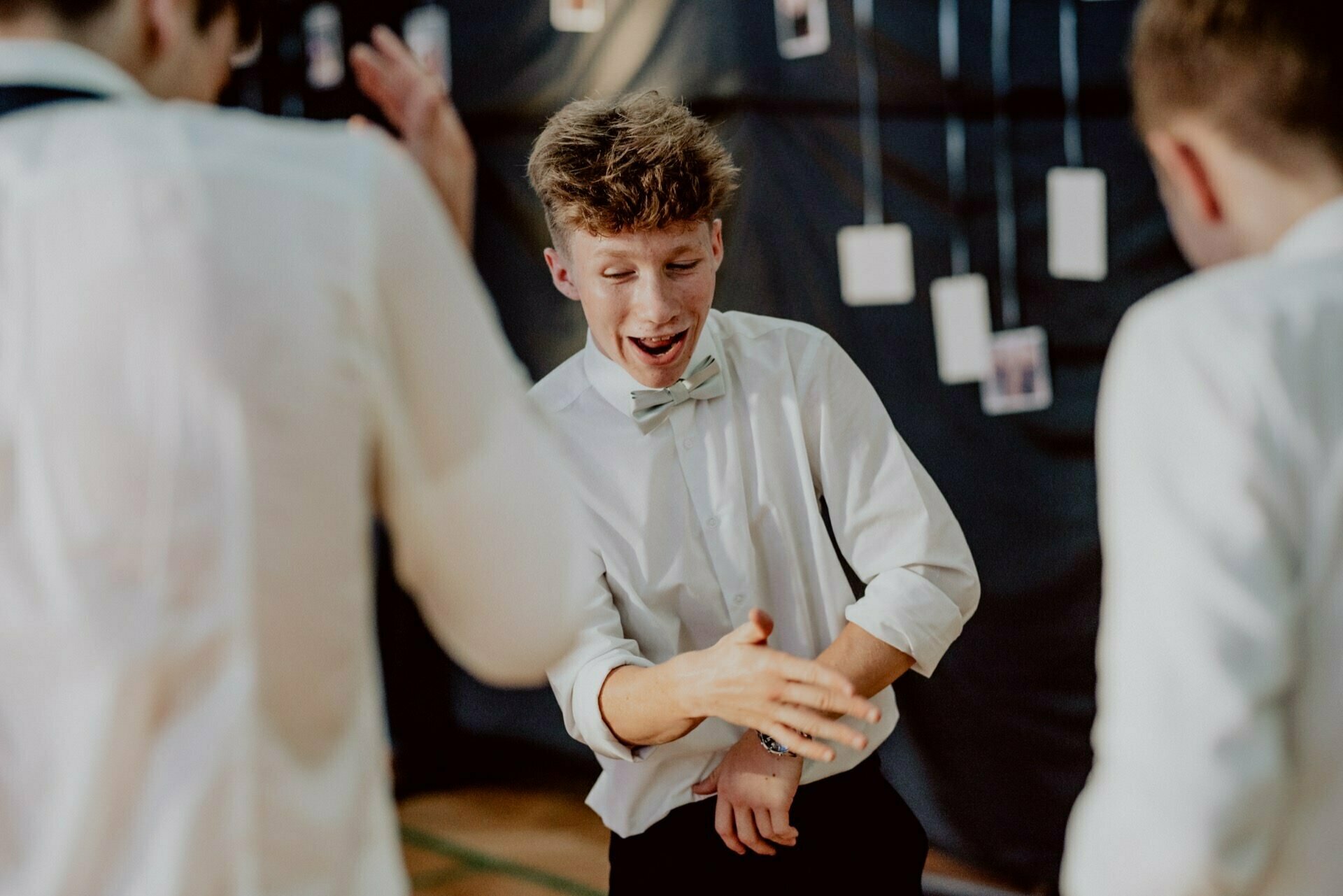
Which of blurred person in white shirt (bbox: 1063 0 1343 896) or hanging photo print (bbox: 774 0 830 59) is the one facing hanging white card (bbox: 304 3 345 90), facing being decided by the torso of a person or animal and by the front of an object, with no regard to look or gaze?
the blurred person in white shirt

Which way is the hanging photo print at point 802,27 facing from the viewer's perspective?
toward the camera

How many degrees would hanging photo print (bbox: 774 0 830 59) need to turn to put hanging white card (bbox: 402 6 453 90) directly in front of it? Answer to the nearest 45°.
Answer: approximately 135° to its right

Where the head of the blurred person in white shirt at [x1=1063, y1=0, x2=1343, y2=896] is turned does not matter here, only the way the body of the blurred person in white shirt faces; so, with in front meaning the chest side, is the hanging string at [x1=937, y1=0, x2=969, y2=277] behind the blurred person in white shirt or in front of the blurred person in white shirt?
in front

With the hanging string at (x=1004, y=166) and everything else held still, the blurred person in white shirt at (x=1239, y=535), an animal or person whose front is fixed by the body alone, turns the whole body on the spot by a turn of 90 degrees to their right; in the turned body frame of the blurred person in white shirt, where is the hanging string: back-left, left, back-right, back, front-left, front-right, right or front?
front-left

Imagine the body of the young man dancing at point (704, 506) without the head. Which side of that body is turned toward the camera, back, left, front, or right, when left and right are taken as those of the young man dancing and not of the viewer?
front

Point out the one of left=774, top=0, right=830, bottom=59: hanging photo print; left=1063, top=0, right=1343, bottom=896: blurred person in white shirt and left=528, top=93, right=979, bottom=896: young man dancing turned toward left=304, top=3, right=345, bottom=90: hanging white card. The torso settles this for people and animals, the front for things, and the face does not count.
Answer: the blurred person in white shirt

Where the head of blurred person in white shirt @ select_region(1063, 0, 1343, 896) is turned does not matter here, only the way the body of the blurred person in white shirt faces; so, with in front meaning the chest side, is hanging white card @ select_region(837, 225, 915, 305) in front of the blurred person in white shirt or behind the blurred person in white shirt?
in front

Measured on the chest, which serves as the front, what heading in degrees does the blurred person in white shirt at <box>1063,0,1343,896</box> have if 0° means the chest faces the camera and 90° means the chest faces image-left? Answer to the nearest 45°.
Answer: approximately 135°

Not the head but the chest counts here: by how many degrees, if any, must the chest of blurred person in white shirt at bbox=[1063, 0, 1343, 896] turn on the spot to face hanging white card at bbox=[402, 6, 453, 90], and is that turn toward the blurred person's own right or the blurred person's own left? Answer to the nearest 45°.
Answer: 0° — they already face it

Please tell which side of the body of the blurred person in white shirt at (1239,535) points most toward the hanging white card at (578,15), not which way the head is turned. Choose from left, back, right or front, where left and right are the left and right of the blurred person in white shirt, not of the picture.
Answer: front

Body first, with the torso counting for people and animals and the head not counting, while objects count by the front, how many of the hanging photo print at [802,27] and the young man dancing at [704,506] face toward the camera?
2

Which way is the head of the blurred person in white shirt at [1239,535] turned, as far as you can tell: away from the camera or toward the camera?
away from the camera
